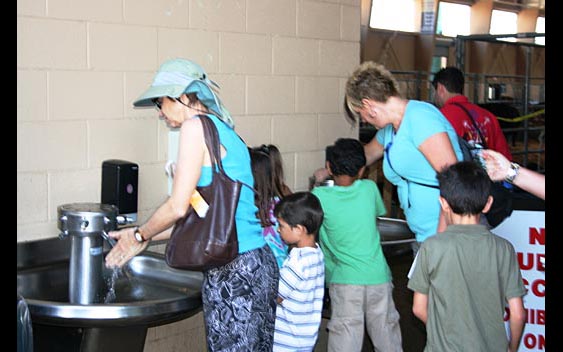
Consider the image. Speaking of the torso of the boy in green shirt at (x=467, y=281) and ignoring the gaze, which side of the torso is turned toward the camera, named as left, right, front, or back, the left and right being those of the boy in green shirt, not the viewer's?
back

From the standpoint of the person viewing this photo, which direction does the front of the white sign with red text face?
facing the viewer

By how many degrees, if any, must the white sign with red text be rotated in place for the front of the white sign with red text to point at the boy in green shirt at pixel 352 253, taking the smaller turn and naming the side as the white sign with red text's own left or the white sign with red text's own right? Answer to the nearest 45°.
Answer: approximately 90° to the white sign with red text's own right

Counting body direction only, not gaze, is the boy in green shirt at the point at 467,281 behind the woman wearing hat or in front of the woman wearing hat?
behind

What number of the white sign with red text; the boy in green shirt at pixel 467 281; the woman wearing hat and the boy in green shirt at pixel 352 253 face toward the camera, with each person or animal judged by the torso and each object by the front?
1

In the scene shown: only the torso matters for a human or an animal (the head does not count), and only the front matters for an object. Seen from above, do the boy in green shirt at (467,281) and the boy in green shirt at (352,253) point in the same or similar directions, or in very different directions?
same or similar directions

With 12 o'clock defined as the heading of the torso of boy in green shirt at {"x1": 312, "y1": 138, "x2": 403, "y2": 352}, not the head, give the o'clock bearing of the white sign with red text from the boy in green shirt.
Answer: The white sign with red text is roughly at 3 o'clock from the boy in green shirt.

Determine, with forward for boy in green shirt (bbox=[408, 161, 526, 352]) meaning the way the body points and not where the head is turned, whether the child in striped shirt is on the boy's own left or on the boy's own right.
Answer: on the boy's own left

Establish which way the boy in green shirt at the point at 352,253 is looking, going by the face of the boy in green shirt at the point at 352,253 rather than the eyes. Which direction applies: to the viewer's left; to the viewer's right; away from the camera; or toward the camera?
away from the camera

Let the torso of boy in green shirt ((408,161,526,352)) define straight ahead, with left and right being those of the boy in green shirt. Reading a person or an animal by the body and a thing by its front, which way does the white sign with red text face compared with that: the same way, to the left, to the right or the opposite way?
the opposite way

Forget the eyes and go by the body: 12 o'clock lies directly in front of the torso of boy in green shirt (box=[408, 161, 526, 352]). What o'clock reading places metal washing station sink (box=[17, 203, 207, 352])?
The metal washing station sink is roughly at 9 o'clock from the boy in green shirt.

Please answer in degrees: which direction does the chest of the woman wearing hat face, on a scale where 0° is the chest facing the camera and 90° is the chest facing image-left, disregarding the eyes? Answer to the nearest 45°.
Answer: approximately 90°

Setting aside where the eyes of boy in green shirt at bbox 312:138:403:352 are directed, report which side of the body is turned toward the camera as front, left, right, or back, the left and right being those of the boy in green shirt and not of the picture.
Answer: back

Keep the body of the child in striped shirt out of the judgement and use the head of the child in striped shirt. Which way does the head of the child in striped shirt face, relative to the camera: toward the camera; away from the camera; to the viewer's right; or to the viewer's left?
to the viewer's left

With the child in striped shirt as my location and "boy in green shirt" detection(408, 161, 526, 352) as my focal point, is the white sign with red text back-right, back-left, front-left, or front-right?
front-left

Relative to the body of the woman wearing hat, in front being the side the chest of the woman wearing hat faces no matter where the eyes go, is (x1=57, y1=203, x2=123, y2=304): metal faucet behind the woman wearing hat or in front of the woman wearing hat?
in front

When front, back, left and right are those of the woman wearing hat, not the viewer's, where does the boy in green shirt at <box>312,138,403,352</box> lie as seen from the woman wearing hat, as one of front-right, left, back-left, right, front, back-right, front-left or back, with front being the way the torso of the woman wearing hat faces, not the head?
back-right

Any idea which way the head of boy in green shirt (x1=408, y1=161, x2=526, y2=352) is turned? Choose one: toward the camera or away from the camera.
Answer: away from the camera

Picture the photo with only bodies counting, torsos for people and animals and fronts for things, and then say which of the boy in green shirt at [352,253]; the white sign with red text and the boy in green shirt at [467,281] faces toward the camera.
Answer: the white sign with red text

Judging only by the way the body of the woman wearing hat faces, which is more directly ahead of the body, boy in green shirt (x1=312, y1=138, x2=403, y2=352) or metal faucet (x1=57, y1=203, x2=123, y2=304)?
the metal faucet

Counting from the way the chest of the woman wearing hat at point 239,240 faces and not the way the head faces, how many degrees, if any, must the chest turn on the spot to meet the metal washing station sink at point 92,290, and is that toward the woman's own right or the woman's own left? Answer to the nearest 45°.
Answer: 0° — they already face it
